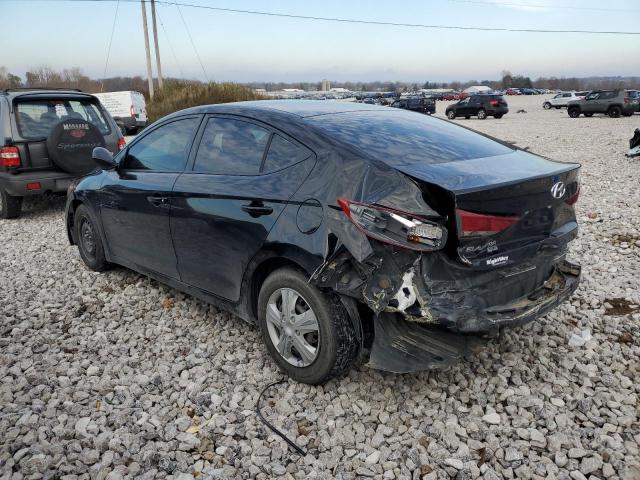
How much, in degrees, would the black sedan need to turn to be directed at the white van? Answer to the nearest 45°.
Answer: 0° — it already faces it

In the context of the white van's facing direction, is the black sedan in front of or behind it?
behind

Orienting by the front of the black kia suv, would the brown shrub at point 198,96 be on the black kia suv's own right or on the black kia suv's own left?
on the black kia suv's own right

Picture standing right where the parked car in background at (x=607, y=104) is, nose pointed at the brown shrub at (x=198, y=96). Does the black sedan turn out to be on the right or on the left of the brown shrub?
left

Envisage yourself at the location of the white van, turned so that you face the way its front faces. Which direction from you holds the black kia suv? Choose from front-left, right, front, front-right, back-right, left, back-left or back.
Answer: back-left

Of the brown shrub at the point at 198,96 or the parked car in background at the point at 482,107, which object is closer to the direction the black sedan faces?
the brown shrub

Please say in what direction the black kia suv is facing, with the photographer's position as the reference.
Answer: facing away from the viewer and to the left of the viewer

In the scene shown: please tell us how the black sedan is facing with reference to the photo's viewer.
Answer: facing away from the viewer and to the left of the viewer

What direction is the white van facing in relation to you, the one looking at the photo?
facing away from the viewer and to the left of the viewer

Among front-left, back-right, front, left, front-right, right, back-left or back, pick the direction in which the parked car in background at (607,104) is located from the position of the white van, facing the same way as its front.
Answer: back-right
